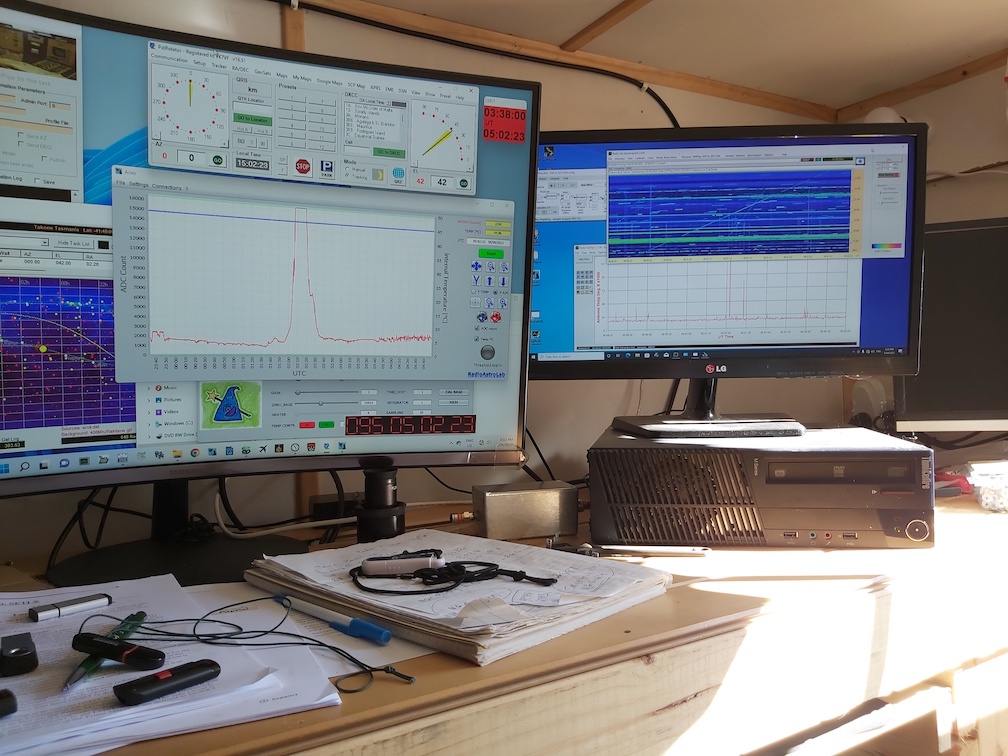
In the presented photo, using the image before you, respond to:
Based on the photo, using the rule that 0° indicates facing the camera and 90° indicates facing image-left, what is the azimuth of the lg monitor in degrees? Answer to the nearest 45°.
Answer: approximately 0°

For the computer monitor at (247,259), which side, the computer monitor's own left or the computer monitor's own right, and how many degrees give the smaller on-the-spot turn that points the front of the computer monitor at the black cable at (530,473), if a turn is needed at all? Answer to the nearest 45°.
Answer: approximately 90° to the computer monitor's own left

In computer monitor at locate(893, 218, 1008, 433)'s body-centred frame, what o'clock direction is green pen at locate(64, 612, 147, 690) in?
The green pen is roughly at 1 o'clock from the computer monitor.

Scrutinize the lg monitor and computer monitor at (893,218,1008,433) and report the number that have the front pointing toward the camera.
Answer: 2

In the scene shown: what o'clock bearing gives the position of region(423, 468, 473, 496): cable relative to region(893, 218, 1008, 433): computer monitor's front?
The cable is roughly at 2 o'clock from the computer monitor.

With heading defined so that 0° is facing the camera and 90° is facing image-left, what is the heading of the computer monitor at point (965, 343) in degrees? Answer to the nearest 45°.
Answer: approximately 0°
